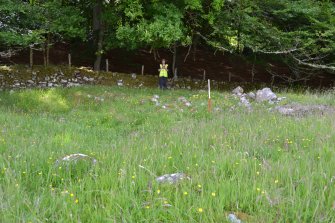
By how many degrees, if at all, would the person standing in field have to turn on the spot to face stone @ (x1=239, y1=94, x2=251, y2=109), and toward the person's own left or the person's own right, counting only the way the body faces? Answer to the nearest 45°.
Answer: approximately 45° to the person's own left

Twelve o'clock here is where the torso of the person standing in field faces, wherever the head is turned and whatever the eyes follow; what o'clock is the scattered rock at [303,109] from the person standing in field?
The scattered rock is roughly at 11 o'clock from the person standing in field.

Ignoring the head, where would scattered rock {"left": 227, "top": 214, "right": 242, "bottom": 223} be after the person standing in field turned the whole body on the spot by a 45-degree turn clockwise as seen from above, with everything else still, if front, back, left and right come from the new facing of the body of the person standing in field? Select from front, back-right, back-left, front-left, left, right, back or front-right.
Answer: front-left

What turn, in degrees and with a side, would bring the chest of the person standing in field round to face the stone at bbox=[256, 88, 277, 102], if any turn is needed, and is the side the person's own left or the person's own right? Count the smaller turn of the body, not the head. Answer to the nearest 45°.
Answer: approximately 45° to the person's own left

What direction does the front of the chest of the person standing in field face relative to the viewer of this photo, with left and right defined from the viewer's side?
facing the viewer

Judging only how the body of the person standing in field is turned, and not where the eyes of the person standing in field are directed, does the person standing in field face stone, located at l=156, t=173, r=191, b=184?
yes
